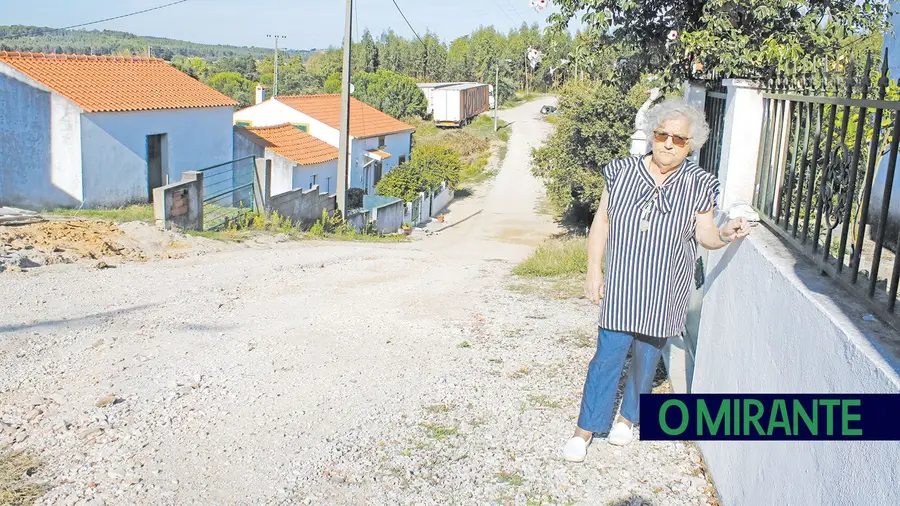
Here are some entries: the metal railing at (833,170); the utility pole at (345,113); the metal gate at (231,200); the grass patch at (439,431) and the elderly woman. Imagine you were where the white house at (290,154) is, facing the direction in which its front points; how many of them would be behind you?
0

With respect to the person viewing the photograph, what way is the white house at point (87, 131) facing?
facing the viewer and to the right of the viewer

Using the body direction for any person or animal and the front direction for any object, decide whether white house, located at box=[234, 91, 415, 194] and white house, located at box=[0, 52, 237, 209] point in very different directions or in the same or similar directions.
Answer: same or similar directions

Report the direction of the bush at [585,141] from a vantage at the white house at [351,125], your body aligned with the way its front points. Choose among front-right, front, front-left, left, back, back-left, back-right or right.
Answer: front

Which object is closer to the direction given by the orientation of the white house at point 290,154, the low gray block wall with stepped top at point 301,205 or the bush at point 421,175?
the low gray block wall with stepped top

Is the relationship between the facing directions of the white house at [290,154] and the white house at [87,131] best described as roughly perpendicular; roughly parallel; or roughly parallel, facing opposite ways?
roughly parallel

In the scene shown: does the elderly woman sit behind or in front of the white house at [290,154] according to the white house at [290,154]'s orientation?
in front

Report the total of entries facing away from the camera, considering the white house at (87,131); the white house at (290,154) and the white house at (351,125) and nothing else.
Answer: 0

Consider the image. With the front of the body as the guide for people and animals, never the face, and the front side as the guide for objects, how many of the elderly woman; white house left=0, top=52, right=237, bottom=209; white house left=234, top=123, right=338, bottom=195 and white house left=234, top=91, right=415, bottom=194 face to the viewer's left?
0

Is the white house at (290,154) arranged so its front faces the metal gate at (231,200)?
no

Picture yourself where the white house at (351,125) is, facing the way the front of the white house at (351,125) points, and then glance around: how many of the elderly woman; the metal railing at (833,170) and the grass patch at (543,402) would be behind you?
0

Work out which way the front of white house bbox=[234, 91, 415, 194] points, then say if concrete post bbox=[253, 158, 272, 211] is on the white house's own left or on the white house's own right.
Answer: on the white house's own right

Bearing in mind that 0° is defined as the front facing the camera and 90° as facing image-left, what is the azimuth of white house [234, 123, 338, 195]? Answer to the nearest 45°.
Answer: approximately 315°

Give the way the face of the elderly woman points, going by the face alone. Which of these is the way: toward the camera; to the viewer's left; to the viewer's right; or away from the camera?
toward the camera

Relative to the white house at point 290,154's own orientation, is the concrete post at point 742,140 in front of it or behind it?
in front

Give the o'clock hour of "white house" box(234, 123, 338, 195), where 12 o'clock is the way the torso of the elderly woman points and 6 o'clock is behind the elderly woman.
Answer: The white house is roughly at 5 o'clock from the elderly woman.
